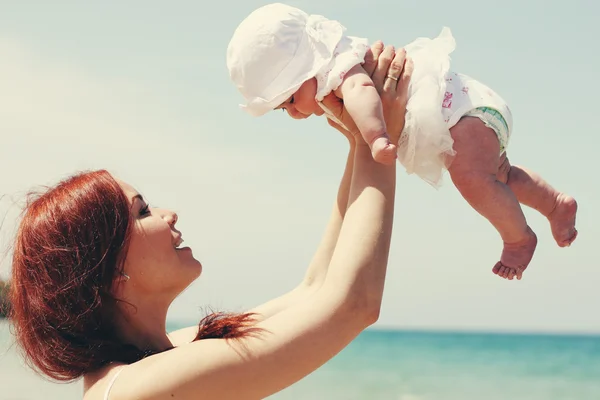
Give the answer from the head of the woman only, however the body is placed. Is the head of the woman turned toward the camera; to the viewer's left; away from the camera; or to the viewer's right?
to the viewer's right

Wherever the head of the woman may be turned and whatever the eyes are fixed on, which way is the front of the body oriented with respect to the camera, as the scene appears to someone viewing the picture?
to the viewer's right
